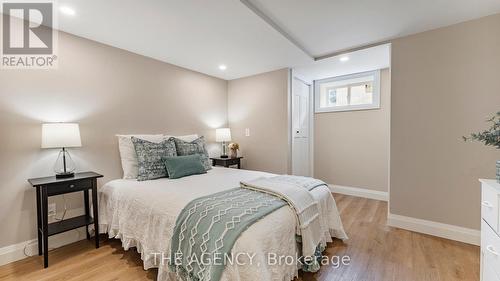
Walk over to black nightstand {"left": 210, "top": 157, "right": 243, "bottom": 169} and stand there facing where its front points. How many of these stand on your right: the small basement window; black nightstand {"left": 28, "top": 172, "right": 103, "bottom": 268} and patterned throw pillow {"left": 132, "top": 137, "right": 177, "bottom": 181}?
2

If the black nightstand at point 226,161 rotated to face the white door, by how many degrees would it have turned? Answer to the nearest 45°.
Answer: approximately 45° to its left

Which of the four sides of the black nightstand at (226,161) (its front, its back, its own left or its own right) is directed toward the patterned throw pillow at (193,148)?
right

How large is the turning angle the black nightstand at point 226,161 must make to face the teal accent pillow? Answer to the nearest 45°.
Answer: approximately 90° to its right

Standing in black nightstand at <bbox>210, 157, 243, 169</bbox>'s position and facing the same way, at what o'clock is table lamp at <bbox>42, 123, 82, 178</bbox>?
The table lamp is roughly at 3 o'clock from the black nightstand.

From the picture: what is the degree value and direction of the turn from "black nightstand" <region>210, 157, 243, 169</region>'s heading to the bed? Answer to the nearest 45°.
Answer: approximately 45° to its right

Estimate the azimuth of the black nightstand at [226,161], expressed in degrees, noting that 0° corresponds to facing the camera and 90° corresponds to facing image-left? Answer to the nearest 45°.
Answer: approximately 315°

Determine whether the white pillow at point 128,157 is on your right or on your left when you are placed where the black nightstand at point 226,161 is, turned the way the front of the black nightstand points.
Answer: on your right
